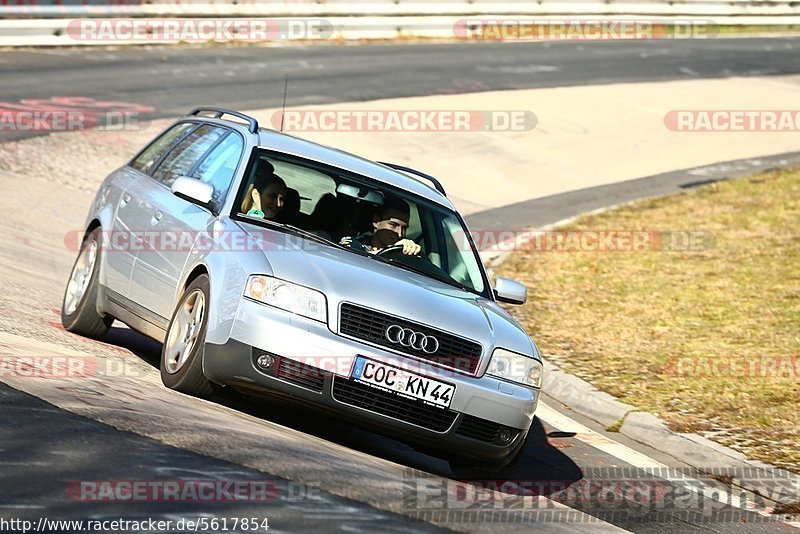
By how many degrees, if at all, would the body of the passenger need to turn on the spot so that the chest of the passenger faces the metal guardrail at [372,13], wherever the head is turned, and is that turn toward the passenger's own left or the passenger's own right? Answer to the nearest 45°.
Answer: approximately 135° to the passenger's own left

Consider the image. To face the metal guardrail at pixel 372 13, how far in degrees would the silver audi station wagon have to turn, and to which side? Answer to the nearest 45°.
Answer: approximately 135° to its left

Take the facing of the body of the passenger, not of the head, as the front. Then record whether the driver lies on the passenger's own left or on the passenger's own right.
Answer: on the passenger's own left

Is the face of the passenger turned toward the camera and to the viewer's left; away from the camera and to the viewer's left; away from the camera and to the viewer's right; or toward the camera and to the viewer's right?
toward the camera and to the viewer's right

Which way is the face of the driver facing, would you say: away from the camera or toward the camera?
toward the camera

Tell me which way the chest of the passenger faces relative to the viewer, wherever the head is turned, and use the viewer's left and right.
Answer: facing the viewer and to the right of the viewer

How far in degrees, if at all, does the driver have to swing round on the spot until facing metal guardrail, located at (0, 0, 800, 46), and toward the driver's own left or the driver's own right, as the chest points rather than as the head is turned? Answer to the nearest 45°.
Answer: approximately 135° to the driver's own left

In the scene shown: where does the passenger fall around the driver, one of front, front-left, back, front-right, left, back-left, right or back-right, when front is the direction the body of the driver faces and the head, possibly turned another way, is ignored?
back-right

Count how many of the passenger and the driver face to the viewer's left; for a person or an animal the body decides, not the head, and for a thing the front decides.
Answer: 0

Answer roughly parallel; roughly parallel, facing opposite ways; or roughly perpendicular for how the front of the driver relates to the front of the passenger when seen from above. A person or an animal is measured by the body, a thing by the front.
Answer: roughly parallel
